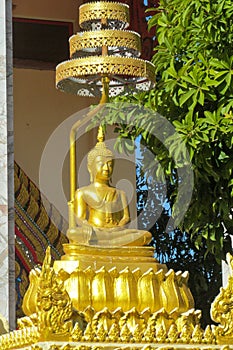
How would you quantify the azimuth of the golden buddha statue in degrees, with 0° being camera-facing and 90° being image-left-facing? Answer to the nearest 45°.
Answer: approximately 315°
